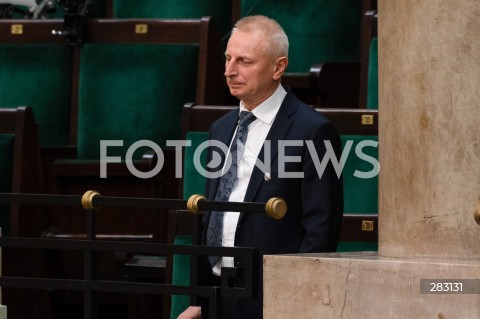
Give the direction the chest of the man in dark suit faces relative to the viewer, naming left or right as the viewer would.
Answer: facing the viewer and to the left of the viewer

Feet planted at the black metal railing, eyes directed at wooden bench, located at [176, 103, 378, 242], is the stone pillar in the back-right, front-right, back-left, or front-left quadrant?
front-right

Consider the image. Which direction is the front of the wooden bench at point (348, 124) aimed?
toward the camera

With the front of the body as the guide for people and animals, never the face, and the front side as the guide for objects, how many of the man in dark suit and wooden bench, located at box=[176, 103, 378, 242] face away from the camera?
0

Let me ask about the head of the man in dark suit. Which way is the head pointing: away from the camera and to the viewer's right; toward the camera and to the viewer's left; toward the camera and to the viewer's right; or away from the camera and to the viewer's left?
toward the camera and to the viewer's left

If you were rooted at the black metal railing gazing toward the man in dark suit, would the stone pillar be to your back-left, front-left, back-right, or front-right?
front-right
